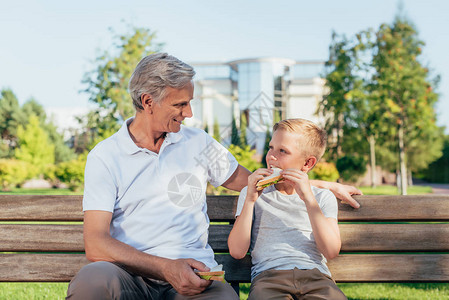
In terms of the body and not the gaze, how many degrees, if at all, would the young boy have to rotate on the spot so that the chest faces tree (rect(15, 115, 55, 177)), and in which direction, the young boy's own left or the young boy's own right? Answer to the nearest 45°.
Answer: approximately 135° to the young boy's own right

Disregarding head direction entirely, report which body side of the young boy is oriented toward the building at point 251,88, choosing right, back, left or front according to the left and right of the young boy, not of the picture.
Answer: back

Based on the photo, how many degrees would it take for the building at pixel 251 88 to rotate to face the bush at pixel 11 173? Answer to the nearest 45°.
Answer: approximately 45° to its right

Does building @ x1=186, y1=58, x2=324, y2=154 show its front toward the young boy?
yes

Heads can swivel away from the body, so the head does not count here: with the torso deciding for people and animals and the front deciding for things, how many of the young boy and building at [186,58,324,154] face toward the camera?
2

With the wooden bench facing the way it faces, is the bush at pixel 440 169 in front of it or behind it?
behind

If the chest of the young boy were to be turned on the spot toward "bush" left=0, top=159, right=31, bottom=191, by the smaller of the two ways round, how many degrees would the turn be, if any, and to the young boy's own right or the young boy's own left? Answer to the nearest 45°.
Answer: approximately 135° to the young boy's own right

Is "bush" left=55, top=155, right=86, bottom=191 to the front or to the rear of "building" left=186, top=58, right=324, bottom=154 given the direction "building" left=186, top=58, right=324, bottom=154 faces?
to the front

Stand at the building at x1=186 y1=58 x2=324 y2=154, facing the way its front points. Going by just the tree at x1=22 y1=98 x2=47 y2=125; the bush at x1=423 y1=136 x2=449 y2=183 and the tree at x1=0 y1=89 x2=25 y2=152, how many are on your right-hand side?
2

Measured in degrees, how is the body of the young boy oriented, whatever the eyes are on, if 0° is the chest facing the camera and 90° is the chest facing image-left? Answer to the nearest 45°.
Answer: approximately 0°
